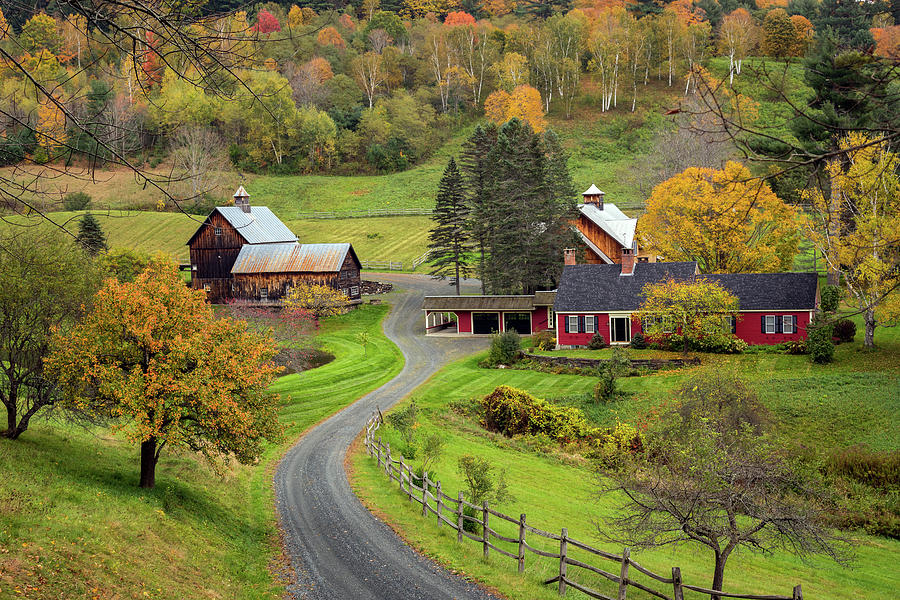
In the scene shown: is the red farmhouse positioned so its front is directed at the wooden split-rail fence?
yes

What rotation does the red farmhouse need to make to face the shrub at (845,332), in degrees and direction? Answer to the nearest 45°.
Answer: approximately 90° to its left

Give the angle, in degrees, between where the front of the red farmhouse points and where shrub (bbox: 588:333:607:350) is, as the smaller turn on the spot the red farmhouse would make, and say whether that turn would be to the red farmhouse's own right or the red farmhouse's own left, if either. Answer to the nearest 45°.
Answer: approximately 45° to the red farmhouse's own right

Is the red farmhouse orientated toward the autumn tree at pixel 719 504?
yes

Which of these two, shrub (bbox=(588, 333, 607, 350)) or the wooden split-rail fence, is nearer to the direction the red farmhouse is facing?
the wooden split-rail fence

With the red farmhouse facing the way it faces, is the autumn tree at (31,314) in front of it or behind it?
in front

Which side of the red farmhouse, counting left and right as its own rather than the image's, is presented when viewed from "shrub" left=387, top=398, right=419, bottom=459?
front

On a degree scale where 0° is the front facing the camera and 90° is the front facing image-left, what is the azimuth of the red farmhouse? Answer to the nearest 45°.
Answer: approximately 0°

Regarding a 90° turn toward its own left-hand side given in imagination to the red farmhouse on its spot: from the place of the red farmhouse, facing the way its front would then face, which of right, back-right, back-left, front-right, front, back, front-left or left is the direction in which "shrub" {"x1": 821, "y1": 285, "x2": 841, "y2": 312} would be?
front
